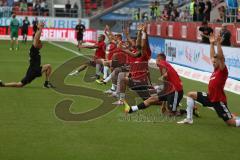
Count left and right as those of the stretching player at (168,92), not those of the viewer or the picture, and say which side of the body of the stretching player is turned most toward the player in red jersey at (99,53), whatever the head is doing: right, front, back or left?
right

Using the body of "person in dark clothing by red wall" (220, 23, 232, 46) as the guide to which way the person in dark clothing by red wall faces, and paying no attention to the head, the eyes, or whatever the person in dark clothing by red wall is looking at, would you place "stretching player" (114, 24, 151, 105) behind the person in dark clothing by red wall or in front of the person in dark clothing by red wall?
in front

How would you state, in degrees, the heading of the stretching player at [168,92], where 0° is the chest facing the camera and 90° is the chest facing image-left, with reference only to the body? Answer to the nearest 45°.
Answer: approximately 90°

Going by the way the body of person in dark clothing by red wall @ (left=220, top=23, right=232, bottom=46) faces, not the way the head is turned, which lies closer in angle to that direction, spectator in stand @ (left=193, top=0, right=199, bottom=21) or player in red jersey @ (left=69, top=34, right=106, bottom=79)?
the player in red jersey

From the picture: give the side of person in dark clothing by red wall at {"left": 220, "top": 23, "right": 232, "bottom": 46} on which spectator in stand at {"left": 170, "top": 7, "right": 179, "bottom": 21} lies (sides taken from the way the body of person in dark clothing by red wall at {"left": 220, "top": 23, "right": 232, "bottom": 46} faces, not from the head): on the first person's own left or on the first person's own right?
on the first person's own right

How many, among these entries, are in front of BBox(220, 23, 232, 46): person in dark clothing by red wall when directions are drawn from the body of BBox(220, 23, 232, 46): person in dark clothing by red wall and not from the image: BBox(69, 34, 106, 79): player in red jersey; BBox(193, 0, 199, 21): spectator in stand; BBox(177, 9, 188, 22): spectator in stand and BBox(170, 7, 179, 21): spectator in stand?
1

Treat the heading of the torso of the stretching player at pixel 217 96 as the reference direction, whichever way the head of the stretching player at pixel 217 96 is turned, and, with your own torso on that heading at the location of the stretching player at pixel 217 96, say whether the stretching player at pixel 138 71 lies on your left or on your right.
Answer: on your right
